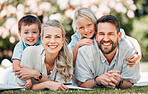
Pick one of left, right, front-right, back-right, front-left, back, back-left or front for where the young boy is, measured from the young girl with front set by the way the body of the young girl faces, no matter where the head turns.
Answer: right

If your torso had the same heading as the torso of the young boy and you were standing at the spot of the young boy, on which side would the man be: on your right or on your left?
on your left

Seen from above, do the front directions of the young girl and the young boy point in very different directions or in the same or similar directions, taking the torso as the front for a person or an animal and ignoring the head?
same or similar directions

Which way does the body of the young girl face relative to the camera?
toward the camera

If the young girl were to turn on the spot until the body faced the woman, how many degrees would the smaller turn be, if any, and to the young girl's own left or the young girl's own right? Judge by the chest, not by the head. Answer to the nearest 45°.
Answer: approximately 45° to the young girl's own right

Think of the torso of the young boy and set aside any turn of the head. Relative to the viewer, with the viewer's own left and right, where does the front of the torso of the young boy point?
facing the viewer

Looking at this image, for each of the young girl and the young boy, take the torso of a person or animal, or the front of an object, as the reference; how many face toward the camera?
2
